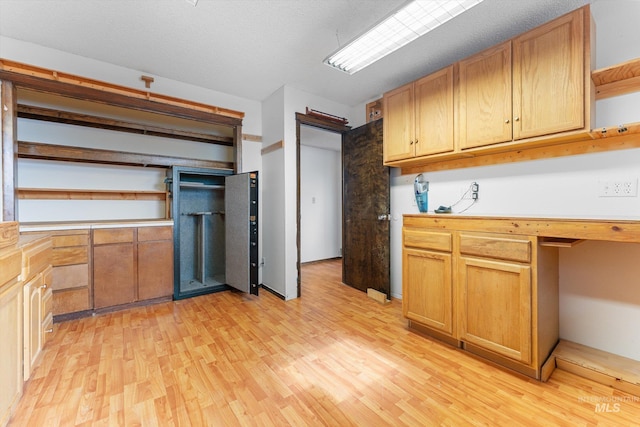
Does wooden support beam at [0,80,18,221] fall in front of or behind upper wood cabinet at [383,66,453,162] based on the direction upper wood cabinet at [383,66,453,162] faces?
in front

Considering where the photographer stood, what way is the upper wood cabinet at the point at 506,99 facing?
facing the viewer and to the left of the viewer

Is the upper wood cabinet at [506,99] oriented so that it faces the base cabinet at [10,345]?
yes

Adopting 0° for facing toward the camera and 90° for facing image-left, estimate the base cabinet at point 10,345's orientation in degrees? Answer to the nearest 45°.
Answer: approximately 270°

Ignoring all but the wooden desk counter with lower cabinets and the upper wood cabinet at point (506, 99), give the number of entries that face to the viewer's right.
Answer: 0

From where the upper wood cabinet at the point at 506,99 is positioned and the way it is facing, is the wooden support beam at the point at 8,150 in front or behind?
in front

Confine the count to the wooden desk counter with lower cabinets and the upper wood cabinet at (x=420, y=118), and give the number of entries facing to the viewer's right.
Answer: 0

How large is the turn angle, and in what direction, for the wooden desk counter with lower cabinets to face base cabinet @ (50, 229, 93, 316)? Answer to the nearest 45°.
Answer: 0° — it already faces it

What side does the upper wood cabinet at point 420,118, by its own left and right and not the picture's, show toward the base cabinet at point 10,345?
front

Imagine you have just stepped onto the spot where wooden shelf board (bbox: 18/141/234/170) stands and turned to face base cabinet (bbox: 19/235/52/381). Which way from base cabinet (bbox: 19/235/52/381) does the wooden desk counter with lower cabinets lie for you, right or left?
left

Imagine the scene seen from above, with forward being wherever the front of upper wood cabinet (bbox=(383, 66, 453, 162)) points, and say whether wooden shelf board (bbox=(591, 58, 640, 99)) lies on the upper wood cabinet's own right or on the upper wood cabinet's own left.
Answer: on the upper wood cabinet's own left

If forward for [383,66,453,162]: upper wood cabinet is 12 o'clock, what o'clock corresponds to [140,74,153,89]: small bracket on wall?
The small bracket on wall is roughly at 1 o'clock from the upper wood cabinet.

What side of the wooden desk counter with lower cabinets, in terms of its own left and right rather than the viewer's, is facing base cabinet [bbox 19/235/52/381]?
front
